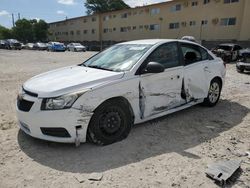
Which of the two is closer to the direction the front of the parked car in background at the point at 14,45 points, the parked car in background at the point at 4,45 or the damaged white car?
the damaged white car

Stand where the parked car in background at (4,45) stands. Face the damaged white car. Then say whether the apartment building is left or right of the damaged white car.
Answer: left

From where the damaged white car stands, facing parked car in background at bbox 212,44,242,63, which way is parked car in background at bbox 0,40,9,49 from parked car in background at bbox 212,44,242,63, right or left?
left

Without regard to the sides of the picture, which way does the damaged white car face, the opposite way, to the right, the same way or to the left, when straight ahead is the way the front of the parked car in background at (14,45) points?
to the right

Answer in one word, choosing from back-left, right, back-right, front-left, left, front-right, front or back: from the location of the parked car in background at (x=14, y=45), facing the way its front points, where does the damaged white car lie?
front-right

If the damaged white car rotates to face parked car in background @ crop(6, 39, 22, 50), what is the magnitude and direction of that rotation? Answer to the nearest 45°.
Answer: approximately 90° to its right

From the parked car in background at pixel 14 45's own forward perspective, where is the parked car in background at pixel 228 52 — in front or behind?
in front

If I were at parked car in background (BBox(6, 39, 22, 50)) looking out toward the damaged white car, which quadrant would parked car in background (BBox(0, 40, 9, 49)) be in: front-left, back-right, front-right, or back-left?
back-right

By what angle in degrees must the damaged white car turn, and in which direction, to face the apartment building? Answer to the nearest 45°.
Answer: approximately 135° to its right

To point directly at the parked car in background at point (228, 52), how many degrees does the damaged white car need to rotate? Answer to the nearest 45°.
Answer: approximately 180°

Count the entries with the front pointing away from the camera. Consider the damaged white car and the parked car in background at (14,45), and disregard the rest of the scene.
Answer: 0
